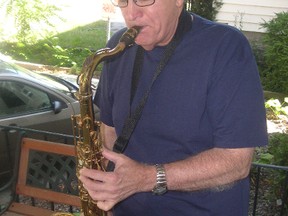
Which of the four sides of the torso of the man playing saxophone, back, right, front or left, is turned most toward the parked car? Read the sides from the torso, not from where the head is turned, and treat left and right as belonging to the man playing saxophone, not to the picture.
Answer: right

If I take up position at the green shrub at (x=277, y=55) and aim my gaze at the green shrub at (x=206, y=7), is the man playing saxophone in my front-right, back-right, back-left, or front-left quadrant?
back-left

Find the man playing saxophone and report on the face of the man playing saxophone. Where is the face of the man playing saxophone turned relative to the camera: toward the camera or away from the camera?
toward the camera

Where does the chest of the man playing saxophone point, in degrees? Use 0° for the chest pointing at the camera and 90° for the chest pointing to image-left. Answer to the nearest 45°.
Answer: approximately 45°

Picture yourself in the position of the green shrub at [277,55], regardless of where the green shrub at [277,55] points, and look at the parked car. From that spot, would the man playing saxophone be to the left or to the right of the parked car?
left

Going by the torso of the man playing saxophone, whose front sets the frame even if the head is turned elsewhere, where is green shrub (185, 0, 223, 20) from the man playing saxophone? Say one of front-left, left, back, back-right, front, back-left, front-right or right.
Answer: back-right

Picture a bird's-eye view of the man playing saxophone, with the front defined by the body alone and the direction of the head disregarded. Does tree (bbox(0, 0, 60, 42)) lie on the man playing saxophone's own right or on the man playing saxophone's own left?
on the man playing saxophone's own right

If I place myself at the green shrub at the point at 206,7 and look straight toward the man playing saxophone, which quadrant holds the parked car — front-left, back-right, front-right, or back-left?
front-right

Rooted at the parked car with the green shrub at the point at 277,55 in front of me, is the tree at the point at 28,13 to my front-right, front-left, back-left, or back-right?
front-left
